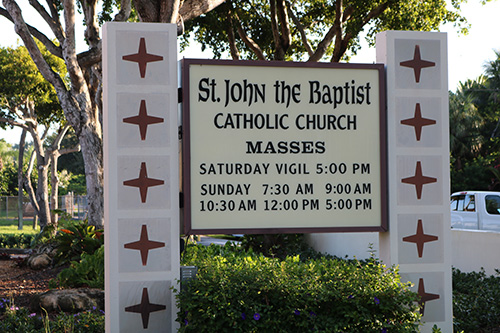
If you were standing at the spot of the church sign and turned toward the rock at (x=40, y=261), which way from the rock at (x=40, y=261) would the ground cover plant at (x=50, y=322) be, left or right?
left

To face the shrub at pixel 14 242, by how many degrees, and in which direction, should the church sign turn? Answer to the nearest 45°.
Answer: approximately 135° to its right

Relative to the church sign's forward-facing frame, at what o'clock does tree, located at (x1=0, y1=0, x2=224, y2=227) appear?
The tree is roughly at 5 o'clock from the church sign.

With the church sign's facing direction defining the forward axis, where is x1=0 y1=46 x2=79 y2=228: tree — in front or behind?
behind

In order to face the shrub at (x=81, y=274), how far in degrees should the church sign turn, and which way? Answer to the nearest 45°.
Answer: approximately 135° to its right

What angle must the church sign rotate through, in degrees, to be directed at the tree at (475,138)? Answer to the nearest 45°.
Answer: approximately 180°

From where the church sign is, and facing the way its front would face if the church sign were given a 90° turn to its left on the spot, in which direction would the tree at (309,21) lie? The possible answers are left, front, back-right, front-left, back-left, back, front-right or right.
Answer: left

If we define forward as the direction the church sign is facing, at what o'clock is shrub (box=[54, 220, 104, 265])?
The shrub is roughly at 5 o'clock from the church sign.

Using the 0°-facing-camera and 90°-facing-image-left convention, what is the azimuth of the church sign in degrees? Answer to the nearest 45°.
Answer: approximately 0°

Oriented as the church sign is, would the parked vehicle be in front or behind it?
behind
